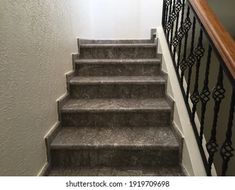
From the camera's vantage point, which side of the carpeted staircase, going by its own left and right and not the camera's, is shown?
front
